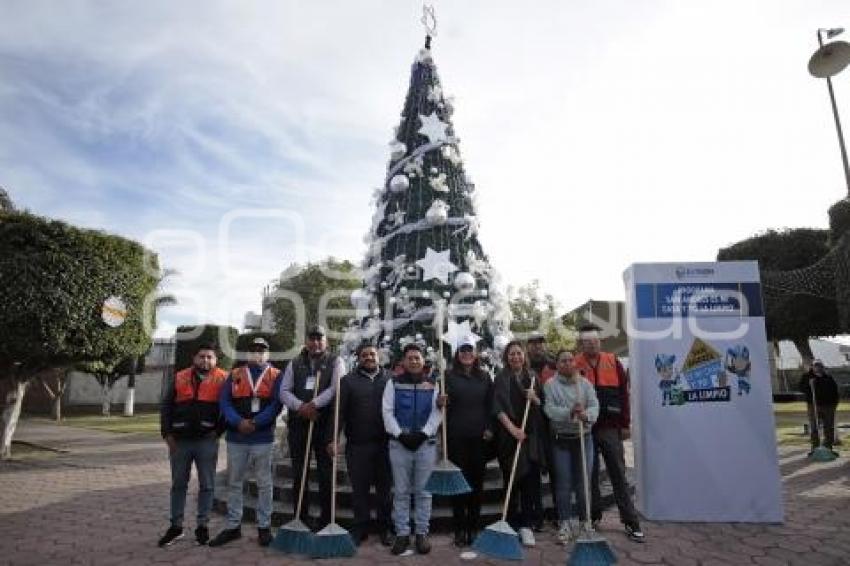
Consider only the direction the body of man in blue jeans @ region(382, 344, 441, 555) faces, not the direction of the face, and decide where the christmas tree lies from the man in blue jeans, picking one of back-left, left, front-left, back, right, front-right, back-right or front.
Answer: back

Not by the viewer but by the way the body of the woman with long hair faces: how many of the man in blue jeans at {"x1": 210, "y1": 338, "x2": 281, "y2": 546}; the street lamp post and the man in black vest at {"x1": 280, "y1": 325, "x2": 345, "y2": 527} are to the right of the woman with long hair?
2

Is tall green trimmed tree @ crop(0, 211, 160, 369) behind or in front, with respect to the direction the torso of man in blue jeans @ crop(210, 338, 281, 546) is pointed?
behind

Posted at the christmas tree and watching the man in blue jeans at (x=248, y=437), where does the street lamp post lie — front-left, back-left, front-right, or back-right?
back-left
